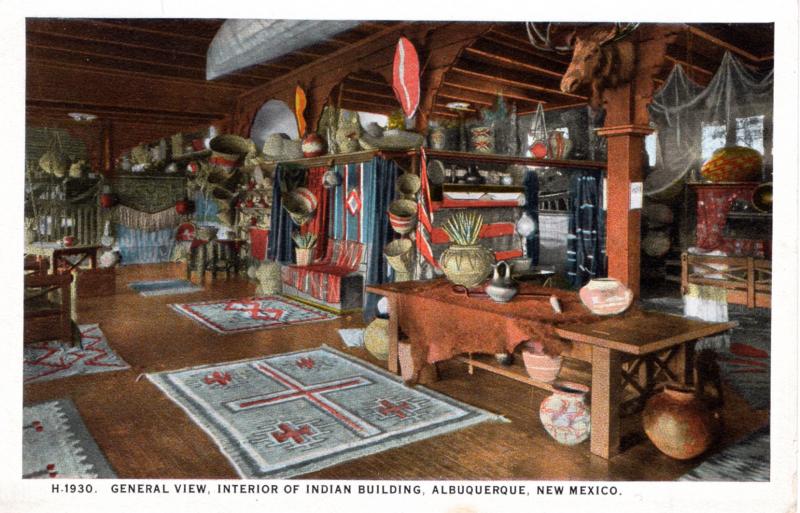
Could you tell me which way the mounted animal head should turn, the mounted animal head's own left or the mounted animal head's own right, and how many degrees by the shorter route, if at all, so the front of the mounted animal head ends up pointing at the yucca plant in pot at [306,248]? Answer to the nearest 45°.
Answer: approximately 90° to the mounted animal head's own right

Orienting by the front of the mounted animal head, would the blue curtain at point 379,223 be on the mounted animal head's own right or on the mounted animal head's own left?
on the mounted animal head's own right

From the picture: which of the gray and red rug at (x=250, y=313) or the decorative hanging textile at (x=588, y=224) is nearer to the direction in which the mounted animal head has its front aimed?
the gray and red rug

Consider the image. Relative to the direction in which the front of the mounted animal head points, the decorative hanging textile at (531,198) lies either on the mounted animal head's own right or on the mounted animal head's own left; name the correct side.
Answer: on the mounted animal head's own right

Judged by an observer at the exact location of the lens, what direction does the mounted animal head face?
facing the viewer and to the left of the viewer

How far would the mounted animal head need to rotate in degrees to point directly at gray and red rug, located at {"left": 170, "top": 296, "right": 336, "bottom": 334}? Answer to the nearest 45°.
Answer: approximately 90° to its right

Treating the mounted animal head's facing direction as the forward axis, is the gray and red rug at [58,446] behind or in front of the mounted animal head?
in front

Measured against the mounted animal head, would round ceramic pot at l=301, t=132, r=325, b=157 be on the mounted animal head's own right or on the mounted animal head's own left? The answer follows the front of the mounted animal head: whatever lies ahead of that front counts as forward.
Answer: on the mounted animal head's own right
